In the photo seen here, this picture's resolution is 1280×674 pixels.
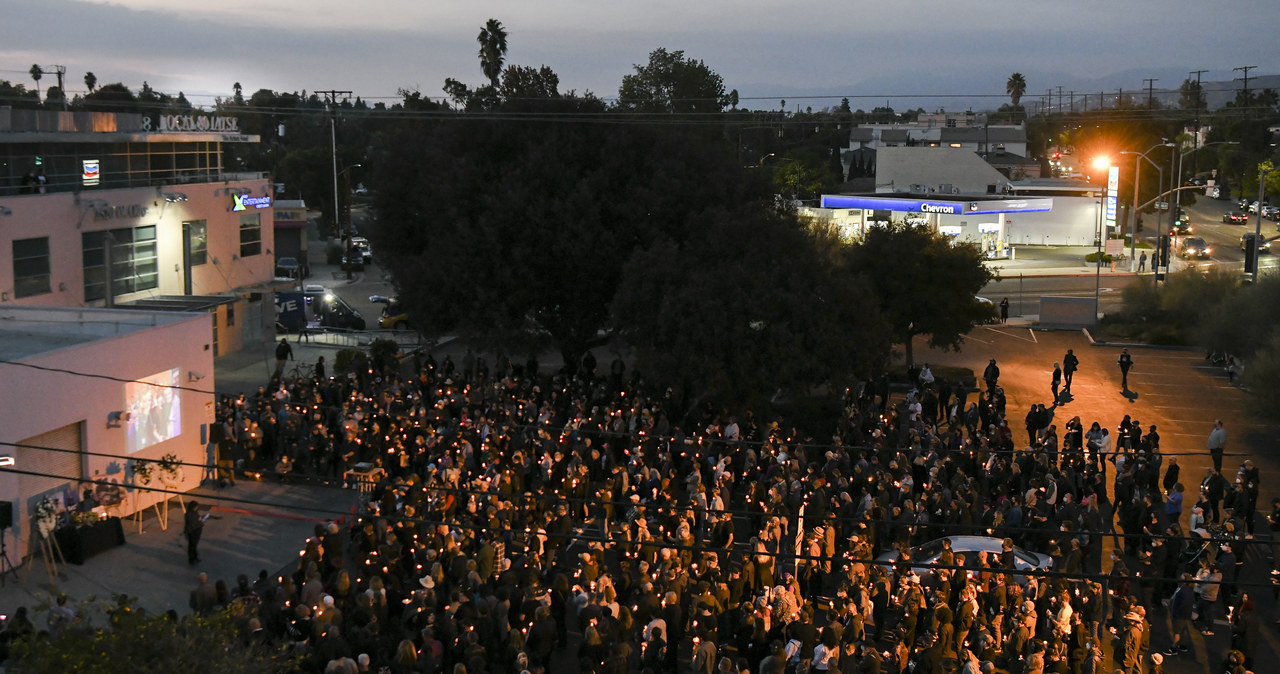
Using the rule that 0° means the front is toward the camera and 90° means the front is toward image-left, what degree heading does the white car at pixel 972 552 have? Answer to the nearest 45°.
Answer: approximately 90°

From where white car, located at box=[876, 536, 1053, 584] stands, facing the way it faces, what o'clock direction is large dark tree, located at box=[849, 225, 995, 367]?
The large dark tree is roughly at 3 o'clock from the white car.
